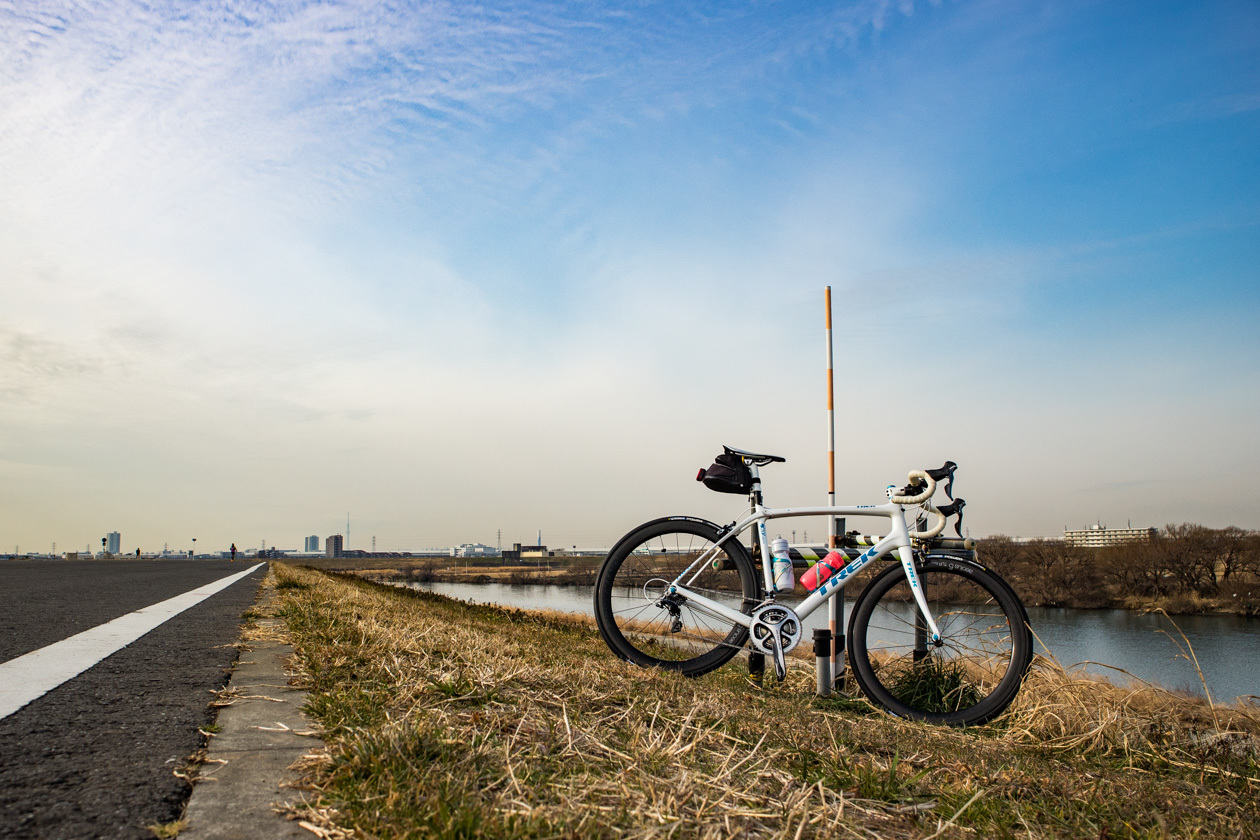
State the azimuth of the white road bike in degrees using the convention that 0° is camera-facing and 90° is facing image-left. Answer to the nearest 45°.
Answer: approximately 270°

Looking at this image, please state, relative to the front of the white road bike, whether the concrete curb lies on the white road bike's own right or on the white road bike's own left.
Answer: on the white road bike's own right

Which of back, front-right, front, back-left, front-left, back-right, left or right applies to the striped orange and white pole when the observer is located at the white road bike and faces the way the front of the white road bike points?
left
